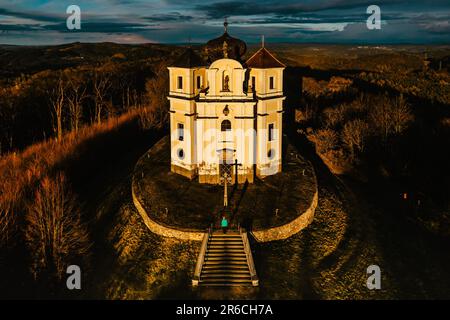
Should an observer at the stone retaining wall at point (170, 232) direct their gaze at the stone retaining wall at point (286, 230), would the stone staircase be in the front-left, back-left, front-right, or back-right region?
front-right

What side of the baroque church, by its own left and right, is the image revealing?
front

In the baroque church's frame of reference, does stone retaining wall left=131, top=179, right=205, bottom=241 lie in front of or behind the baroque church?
in front

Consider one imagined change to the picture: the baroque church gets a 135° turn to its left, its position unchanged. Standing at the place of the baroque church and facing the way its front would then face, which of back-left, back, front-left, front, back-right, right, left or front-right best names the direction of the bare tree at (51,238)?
back

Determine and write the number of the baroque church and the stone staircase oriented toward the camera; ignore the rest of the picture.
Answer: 2

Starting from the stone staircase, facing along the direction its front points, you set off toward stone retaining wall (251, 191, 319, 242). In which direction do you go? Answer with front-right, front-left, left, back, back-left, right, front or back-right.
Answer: back-left

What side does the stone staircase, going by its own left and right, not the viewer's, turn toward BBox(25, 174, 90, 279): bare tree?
right

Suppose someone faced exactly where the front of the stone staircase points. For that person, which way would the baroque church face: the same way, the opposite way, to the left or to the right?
the same way

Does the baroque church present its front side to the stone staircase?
yes

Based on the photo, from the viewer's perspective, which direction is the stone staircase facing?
toward the camera

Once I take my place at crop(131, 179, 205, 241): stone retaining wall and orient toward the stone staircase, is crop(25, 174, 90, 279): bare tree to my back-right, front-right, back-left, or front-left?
back-right

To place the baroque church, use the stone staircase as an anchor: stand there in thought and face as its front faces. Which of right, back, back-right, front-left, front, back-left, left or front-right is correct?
back
